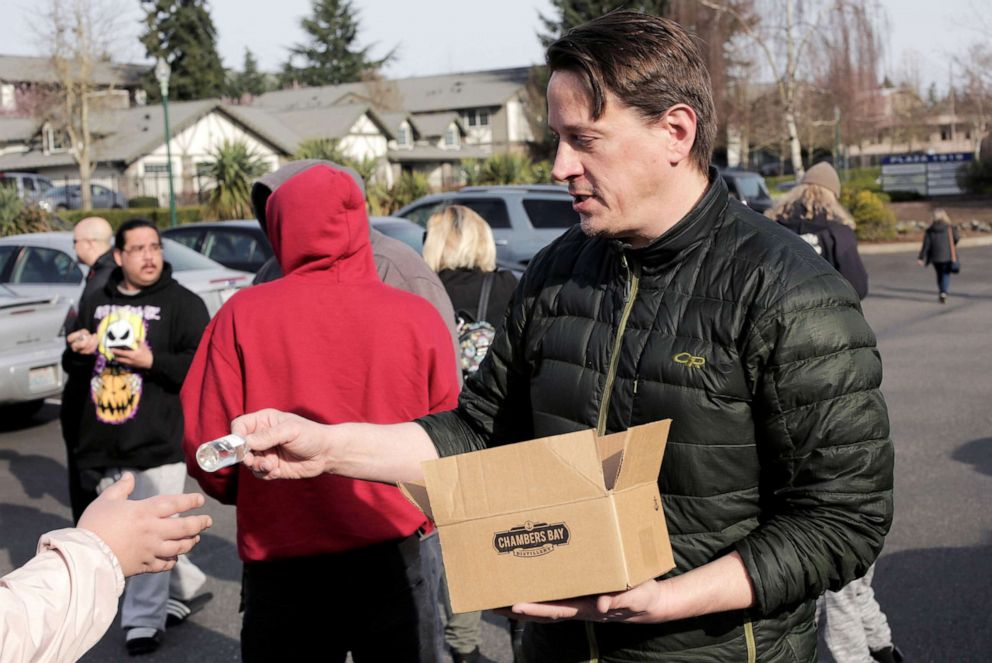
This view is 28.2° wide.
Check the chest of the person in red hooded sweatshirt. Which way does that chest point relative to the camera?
away from the camera

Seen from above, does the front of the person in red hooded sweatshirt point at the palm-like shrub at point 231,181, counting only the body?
yes

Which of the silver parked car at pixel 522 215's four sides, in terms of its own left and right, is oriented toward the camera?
left

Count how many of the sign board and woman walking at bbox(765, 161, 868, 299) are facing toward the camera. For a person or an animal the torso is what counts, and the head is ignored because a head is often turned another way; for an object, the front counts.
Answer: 1

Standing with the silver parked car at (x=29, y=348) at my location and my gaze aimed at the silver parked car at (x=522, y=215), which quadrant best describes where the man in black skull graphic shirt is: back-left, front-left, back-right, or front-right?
back-right

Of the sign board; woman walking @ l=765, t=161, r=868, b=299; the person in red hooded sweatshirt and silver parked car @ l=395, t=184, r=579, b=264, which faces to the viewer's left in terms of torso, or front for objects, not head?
the silver parked car

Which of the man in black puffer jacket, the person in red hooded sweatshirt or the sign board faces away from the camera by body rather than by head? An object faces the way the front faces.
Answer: the person in red hooded sweatshirt

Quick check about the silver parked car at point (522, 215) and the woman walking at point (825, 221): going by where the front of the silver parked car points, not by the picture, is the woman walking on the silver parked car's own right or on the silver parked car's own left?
on the silver parked car's own left

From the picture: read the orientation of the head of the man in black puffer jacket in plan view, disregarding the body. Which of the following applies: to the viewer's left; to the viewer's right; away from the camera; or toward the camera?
to the viewer's left

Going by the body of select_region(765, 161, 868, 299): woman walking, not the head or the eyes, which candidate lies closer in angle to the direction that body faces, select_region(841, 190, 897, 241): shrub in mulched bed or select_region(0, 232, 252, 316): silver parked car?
the shrub in mulched bed
